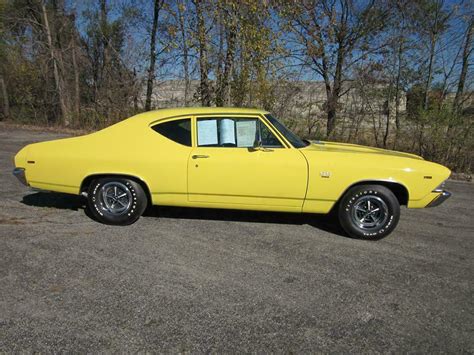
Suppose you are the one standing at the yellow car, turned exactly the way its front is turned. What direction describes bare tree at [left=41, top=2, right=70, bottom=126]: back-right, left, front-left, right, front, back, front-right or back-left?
back-left

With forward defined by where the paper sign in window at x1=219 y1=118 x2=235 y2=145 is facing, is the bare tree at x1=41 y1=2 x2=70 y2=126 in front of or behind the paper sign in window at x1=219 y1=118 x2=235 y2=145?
behind

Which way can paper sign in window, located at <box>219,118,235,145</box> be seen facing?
toward the camera

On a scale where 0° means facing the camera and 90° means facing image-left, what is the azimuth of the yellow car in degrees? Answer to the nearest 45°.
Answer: approximately 270°
